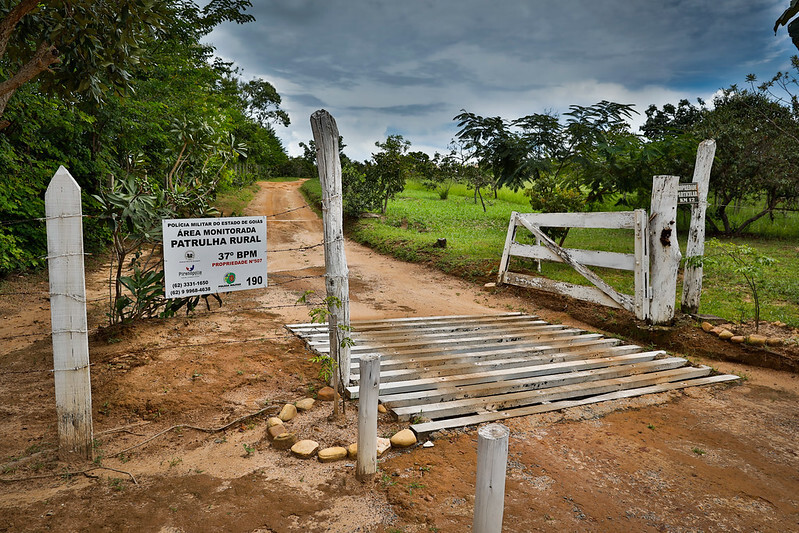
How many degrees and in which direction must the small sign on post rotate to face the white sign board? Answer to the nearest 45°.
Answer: approximately 45° to its right

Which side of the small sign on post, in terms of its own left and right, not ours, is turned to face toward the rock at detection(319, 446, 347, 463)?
front

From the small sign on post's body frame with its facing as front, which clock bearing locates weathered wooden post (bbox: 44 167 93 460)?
The weathered wooden post is roughly at 1 o'clock from the small sign on post.

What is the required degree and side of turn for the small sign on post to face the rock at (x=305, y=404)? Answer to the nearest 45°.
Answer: approximately 45° to its right

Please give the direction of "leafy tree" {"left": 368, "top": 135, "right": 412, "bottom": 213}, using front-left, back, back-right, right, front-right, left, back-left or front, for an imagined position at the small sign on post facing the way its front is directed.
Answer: back-right

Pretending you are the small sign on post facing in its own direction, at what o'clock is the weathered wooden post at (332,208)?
The weathered wooden post is roughly at 1 o'clock from the small sign on post.

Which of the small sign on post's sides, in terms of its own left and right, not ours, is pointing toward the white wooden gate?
right

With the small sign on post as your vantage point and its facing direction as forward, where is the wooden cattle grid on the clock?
The wooden cattle grid is roughly at 1 o'clock from the small sign on post.

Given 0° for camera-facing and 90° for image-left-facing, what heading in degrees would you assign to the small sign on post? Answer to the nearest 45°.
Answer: approximately 0°
